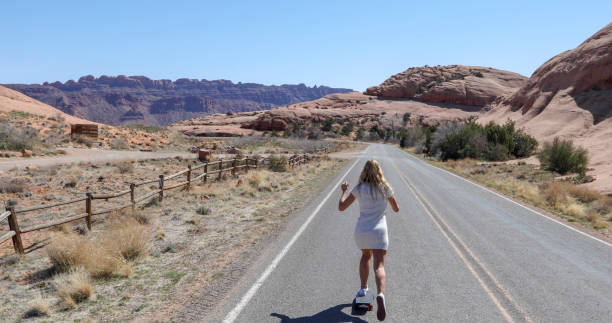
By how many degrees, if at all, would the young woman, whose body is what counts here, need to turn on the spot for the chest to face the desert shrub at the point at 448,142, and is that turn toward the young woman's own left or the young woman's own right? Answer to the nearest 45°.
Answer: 0° — they already face it

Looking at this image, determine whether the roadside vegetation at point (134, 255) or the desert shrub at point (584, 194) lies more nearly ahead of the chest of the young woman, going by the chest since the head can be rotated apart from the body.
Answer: the desert shrub

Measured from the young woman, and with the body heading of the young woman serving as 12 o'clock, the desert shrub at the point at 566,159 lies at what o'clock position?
The desert shrub is roughly at 1 o'clock from the young woman.

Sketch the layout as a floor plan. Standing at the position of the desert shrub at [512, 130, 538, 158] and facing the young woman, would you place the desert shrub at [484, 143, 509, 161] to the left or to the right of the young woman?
right

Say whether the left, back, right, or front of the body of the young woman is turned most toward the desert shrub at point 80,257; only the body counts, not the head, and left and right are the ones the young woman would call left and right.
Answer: left

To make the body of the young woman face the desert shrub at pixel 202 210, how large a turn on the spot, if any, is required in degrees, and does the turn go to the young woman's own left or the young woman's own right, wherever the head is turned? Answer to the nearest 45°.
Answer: approximately 45° to the young woman's own left

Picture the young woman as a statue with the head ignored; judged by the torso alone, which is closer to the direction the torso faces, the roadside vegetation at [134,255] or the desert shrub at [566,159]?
the desert shrub

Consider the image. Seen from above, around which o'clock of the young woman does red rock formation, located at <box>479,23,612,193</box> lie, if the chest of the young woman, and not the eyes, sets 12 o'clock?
The red rock formation is roughly at 1 o'clock from the young woman.

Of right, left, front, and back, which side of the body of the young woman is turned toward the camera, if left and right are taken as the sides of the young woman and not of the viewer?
back

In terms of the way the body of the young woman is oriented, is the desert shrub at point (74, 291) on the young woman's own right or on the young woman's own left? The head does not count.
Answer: on the young woman's own left

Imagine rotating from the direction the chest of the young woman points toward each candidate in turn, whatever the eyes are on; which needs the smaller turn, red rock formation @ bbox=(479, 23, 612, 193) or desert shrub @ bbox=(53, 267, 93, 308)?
the red rock formation

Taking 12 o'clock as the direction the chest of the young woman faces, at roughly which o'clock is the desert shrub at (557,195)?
The desert shrub is roughly at 1 o'clock from the young woman.

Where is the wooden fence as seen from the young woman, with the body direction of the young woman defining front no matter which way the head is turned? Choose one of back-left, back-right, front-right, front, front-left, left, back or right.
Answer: front-left

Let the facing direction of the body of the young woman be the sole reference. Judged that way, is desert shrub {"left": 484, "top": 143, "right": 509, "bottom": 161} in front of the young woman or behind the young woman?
in front

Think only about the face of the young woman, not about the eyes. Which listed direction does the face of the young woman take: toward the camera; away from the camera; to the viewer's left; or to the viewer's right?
away from the camera
